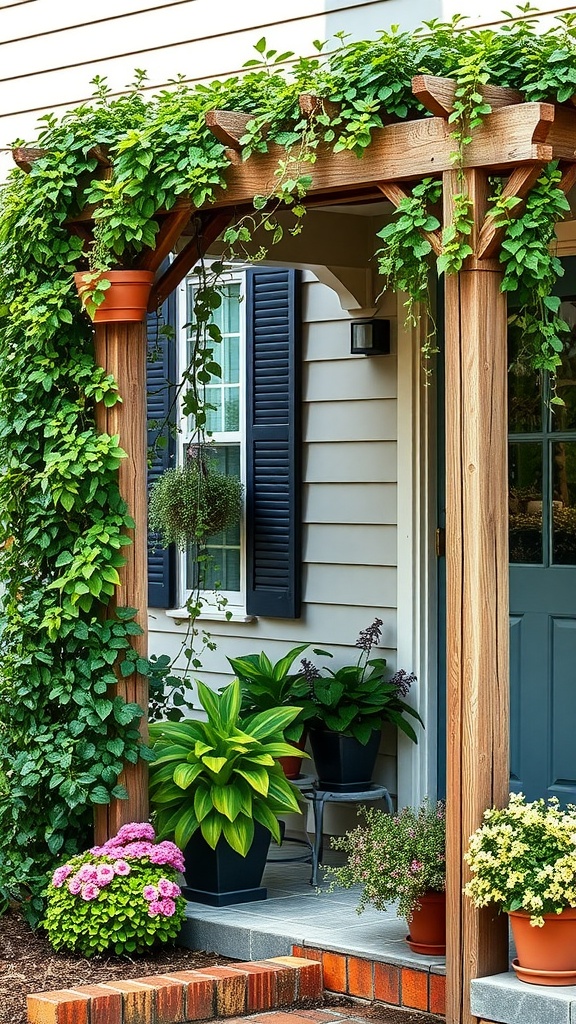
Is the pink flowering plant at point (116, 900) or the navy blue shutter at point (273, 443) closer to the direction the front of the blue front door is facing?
the pink flowering plant

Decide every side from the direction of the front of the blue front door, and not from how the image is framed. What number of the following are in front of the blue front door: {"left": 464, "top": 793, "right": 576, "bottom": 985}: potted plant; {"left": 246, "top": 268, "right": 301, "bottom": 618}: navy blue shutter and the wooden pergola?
2

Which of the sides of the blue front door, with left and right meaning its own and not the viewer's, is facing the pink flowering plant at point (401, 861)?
front

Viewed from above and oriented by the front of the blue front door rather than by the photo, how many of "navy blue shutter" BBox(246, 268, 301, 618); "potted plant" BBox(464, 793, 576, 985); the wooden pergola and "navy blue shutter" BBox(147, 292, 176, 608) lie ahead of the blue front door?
2

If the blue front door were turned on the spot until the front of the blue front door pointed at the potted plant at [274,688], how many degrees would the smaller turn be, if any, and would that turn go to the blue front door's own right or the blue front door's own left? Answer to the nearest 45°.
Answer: approximately 90° to the blue front door's own right

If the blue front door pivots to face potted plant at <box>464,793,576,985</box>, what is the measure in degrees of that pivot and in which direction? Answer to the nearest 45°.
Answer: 0° — it already faces it

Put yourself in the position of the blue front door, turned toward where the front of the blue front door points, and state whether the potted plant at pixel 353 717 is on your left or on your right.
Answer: on your right

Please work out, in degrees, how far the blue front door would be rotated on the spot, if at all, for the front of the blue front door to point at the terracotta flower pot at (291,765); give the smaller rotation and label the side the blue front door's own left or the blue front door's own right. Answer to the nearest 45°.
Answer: approximately 90° to the blue front door's own right

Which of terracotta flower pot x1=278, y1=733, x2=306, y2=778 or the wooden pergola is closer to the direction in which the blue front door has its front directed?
the wooden pergola

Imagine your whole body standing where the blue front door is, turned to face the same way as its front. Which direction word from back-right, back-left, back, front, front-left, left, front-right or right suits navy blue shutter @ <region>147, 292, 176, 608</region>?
back-right

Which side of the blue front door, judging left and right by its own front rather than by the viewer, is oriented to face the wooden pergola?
front

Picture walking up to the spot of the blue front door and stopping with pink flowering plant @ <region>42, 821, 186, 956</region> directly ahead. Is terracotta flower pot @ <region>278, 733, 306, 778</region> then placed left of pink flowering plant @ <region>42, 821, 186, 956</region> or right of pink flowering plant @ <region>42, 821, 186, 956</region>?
right

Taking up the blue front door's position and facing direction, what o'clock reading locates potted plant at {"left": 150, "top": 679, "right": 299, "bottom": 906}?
The potted plant is roughly at 2 o'clock from the blue front door.

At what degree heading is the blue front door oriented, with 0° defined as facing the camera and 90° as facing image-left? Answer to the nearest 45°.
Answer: approximately 0°
